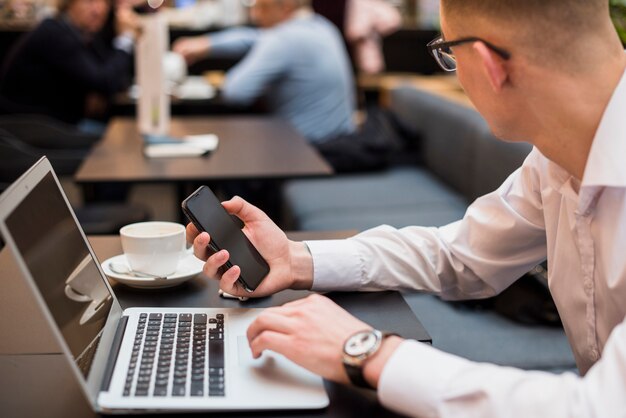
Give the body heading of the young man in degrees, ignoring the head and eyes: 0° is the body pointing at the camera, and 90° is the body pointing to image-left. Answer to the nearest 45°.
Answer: approximately 90°

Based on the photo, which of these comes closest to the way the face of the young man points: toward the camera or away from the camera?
away from the camera

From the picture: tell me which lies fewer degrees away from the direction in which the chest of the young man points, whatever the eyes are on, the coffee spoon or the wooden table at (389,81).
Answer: the coffee spoon

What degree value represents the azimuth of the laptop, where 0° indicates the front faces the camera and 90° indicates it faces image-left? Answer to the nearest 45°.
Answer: approximately 270°

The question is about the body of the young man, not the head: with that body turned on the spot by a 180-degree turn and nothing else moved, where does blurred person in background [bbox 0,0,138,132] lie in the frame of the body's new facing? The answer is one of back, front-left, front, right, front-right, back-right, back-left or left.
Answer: back-left

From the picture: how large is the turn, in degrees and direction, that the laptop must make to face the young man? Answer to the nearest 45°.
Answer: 0° — it already faces them

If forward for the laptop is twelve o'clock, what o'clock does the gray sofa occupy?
The gray sofa is roughly at 10 o'clock from the laptop.

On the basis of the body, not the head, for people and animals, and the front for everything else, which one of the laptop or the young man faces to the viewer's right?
the laptop

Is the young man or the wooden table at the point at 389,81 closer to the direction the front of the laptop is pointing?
the young man

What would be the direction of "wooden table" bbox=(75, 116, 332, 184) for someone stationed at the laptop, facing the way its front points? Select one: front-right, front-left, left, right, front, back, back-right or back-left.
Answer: left

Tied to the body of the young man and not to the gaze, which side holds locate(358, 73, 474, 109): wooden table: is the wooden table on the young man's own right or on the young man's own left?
on the young man's own right

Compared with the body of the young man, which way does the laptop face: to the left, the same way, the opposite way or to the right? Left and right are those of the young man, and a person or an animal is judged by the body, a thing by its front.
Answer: the opposite way

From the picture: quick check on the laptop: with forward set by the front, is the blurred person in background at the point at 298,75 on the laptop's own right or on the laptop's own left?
on the laptop's own left

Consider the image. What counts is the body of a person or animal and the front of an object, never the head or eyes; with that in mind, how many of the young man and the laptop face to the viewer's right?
1

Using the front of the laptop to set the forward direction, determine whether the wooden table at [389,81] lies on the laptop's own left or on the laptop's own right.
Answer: on the laptop's own left

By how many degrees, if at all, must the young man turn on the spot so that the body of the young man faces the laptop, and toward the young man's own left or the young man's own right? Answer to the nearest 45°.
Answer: approximately 45° to the young man's own left
